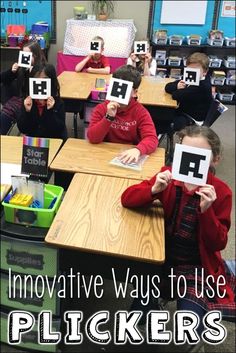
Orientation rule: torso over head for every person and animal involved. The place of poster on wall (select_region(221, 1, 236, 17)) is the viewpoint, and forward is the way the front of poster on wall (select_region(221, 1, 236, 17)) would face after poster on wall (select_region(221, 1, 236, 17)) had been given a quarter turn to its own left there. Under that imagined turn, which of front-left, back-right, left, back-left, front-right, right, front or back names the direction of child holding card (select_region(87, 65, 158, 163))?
right

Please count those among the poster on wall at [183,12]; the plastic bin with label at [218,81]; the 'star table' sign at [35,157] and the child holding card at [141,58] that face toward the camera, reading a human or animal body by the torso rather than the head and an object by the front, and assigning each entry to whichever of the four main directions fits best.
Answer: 4

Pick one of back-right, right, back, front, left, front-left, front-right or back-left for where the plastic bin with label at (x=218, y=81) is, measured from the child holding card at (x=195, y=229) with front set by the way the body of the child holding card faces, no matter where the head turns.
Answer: back-right

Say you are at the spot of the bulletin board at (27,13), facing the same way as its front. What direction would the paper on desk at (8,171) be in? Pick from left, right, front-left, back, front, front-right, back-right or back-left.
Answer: front

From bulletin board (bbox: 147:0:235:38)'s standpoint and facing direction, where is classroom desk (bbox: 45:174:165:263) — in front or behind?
in front

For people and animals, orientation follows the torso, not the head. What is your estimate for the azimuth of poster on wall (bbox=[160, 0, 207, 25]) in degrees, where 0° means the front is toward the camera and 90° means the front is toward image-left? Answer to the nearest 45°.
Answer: approximately 0°

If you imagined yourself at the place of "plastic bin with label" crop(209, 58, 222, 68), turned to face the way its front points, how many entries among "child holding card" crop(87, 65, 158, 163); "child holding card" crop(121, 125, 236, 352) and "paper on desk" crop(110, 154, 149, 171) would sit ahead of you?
3

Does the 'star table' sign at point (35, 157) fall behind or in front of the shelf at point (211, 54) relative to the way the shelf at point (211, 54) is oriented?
in front

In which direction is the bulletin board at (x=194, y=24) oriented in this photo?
toward the camera

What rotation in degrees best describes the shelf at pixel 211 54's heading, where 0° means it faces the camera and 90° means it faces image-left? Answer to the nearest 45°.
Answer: approximately 0°

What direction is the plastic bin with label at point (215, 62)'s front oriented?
toward the camera

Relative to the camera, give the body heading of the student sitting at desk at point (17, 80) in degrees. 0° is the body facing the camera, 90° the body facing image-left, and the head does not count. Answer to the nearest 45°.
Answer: approximately 45°

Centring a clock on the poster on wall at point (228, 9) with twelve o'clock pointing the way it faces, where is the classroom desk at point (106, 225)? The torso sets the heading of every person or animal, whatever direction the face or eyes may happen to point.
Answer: The classroom desk is roughly at 12 o'clock from the poster on wall.

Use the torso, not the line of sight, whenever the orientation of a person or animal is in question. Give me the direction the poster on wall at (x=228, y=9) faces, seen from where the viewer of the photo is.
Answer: facing the viewer
